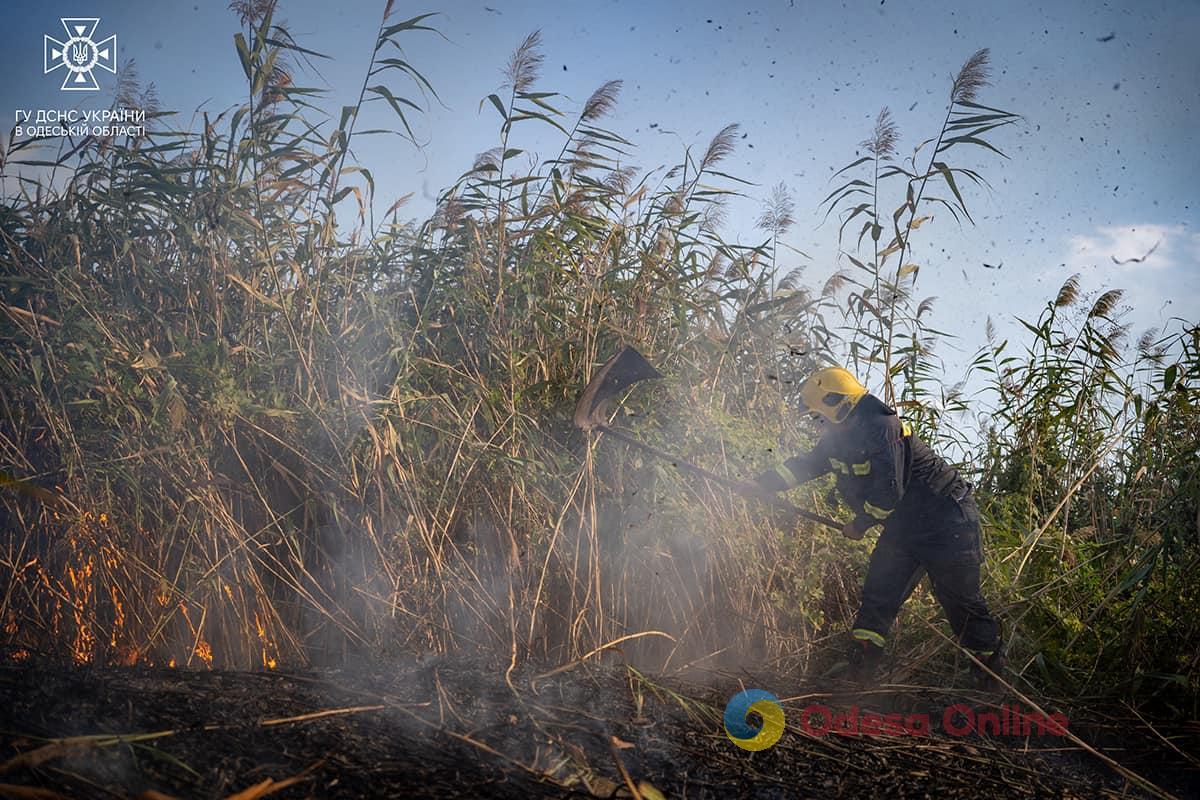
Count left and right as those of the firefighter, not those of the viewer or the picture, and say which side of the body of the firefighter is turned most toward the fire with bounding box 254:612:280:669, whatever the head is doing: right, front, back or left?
front

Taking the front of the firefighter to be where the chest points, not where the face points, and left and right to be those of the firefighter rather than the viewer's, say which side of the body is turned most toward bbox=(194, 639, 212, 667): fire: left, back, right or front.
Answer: front

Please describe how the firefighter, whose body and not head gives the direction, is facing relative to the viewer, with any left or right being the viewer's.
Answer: facing to the left of the viewer
